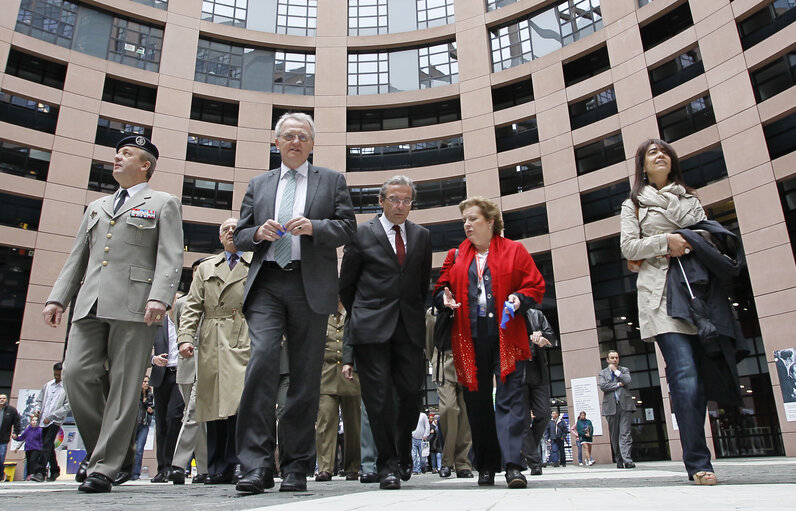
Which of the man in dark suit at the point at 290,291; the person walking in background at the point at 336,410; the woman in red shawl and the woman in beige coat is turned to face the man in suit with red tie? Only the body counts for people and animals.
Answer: the person walking in background

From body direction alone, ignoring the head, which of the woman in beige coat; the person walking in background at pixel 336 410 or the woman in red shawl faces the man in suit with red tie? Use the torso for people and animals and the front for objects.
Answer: the person walking in background

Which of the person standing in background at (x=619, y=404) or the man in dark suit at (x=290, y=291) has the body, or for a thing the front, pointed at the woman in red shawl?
the person standing in background

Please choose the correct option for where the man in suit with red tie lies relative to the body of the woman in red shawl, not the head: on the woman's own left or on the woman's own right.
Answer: on the woman's own right

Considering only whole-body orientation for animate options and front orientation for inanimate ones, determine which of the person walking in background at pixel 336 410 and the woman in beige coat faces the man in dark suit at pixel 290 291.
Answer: the person walking in background

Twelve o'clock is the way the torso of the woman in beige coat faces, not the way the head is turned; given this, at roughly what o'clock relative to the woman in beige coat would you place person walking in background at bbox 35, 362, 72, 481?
The person walking in background is roughly at 5 o'clock from the woman in beige coat.

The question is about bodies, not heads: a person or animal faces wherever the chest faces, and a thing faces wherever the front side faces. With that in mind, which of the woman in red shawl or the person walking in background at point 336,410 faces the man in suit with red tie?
the person walking in background

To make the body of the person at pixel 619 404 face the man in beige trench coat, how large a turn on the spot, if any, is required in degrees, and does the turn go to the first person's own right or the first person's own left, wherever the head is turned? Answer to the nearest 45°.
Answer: approximately 45° to the first person's own right

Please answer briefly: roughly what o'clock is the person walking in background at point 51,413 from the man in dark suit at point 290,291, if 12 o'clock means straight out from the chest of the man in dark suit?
The person walking in background is roughly at 5 o'clock from the man in dark suit.

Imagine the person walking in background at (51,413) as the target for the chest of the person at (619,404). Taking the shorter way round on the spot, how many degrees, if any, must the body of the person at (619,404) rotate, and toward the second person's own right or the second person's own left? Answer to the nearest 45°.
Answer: approximately 45° to the second person's own right

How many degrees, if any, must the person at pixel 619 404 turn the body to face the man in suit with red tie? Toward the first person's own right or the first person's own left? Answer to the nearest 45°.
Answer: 0° — they already face them
